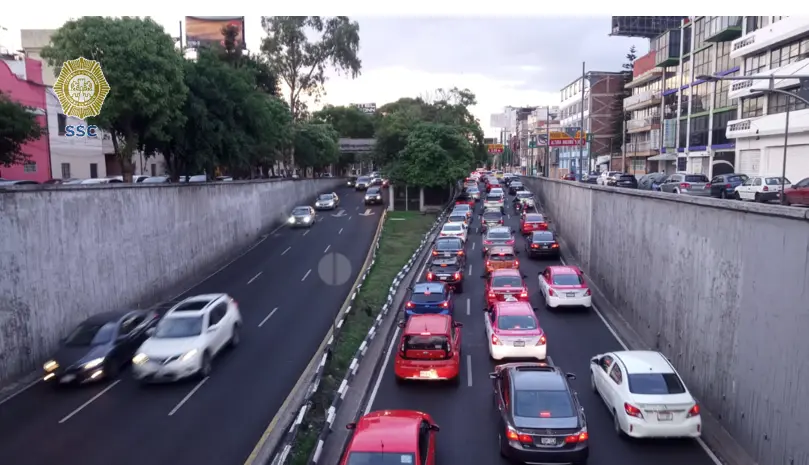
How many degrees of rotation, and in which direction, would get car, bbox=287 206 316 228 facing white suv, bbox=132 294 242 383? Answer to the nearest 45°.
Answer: approximately 45° to its left

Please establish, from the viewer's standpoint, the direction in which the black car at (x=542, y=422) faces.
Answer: facing away from the viewer

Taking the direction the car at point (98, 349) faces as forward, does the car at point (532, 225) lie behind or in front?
behind

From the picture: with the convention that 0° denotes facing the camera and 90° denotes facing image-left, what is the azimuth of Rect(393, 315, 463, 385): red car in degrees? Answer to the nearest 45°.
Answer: approximately 180°

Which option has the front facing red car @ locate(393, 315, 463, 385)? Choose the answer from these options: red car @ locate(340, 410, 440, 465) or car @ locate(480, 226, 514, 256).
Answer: red car @ locate(340, 410, 440, 465)

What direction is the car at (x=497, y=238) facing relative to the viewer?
away from the camera

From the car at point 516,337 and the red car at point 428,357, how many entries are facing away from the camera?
2

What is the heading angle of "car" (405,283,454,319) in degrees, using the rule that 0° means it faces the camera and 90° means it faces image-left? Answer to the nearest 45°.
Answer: approximately 180°

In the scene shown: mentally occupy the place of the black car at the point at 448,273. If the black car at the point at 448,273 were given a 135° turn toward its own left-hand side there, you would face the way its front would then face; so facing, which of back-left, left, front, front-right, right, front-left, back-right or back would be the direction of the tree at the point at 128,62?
front-right

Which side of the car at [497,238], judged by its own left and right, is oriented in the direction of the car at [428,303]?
back

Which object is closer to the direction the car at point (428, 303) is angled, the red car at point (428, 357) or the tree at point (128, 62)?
the tree

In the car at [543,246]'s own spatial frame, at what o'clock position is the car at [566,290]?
the car at [566,290] is roughly at 6 o'clock from the car at [543,246].

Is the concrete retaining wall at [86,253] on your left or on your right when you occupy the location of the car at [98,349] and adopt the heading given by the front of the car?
on your right

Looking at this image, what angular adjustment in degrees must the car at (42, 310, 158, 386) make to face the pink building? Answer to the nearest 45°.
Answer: approximately 135° to its right

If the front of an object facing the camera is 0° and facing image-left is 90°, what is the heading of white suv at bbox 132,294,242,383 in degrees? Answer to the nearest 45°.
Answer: approximately 45°

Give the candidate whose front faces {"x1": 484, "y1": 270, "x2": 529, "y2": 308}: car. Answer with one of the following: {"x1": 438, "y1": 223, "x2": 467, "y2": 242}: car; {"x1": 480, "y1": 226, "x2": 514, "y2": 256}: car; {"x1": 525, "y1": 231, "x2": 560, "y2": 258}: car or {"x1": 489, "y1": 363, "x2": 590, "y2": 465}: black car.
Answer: the black car

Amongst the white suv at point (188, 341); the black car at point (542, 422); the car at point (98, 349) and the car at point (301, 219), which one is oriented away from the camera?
the black car

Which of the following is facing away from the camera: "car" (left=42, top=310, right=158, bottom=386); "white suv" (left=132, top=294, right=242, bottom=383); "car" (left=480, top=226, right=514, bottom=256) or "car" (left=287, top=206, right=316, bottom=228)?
"car" (left=480, top=226, right=514, bottom=256)

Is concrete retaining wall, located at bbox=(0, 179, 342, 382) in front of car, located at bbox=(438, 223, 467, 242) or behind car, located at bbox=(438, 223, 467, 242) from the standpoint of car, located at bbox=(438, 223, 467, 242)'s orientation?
behind

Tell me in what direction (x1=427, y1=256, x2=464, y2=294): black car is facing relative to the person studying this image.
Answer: facing away from the viewer
